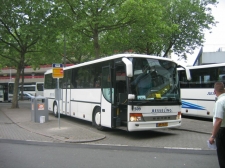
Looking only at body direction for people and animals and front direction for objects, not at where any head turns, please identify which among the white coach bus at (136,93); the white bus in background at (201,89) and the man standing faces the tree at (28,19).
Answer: the man standing

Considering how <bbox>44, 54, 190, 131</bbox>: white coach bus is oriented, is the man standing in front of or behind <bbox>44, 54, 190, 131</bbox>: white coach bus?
in front

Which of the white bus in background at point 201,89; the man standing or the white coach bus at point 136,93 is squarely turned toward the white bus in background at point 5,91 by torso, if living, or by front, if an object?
the man standing

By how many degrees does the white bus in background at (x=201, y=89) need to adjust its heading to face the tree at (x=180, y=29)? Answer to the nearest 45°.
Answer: approximately 135° to its left

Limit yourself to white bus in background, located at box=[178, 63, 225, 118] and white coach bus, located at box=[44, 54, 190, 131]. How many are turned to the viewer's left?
0

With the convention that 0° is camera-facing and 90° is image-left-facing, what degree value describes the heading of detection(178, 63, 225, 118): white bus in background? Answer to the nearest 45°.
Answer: approximately 315°

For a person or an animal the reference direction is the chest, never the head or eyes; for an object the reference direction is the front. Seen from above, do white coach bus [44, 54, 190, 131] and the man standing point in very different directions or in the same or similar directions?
very different directions

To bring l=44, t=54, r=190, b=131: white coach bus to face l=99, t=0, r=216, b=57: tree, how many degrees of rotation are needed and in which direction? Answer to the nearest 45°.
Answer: approximately 135° to its left

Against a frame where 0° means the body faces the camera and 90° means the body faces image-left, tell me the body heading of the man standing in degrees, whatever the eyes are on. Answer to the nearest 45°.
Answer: approximately 135°

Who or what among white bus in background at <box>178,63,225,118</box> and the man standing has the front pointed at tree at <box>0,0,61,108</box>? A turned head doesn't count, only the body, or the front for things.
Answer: the man standing

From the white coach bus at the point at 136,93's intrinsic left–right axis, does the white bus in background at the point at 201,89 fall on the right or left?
on its left

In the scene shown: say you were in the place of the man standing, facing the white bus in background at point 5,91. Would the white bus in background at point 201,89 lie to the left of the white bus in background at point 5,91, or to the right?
right

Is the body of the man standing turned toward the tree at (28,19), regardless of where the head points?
yes
